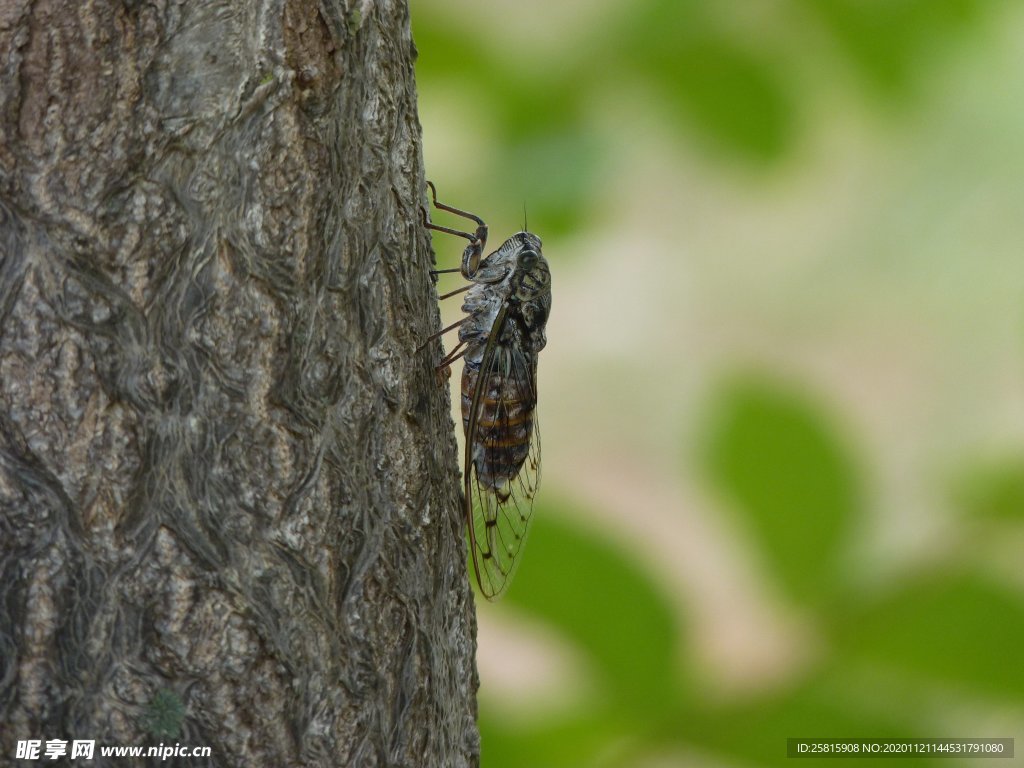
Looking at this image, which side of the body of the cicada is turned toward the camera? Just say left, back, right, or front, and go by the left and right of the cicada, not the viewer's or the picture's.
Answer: left
